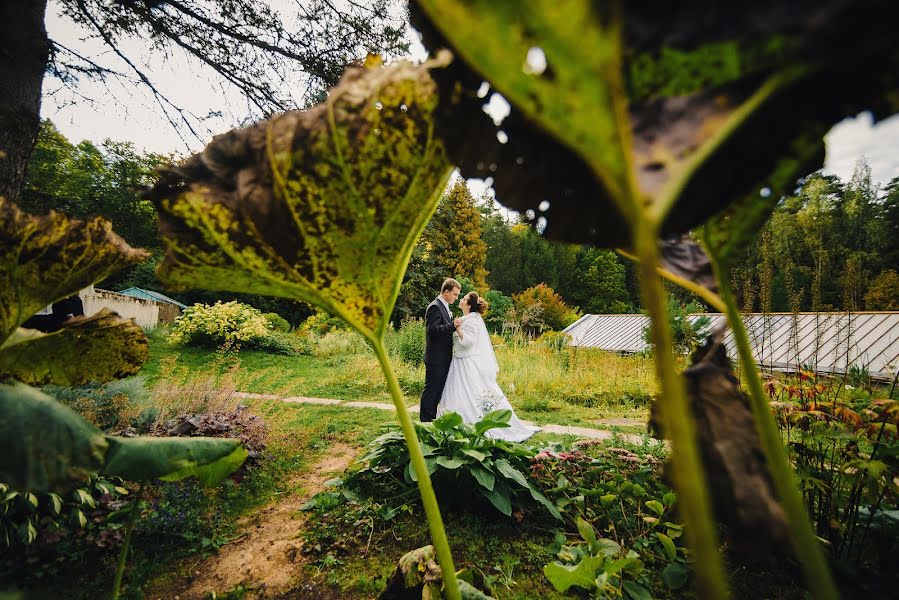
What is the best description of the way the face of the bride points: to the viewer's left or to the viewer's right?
to the viewer's left

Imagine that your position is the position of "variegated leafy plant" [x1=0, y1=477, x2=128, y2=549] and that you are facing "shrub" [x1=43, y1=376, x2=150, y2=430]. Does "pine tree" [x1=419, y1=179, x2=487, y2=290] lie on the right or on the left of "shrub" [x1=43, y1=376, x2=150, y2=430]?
right

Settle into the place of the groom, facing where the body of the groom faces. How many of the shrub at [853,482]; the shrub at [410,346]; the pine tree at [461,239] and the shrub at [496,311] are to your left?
3

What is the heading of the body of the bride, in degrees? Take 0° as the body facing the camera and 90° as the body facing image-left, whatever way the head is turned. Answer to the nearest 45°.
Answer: approximately 90°

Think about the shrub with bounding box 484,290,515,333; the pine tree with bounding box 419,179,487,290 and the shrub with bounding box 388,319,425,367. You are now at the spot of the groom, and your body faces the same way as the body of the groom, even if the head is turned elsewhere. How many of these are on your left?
3

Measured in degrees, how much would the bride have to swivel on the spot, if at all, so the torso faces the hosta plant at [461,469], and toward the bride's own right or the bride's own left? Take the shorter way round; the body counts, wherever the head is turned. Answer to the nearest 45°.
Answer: approximately 90° to the bride's own left

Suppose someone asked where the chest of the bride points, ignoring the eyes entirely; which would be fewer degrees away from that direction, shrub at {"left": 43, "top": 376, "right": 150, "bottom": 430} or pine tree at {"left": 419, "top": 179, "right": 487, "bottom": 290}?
the shrub

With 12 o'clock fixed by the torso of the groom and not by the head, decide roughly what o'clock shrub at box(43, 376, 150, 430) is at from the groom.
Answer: The shrub is roughly at 5 o'clock from the groom.

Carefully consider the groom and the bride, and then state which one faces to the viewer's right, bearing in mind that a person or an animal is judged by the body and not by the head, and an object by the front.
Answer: the groom

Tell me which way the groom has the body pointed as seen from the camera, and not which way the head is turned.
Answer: to the viewer's right

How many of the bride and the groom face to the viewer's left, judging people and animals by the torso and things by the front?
1

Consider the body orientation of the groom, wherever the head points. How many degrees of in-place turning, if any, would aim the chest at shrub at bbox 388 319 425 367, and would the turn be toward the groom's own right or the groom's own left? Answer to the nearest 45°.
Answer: approximately 90° to the groom's own left

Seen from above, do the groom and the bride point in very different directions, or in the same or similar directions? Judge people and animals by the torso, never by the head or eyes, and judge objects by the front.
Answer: very different directions
